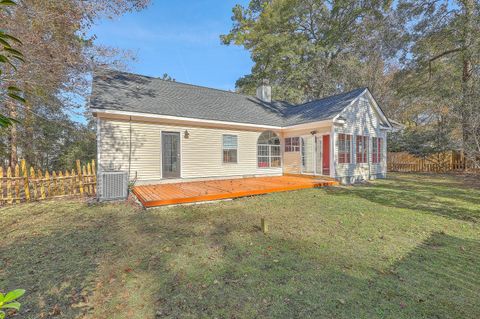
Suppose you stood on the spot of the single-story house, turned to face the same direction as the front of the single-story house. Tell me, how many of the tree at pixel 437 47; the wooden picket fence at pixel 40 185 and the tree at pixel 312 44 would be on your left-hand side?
1

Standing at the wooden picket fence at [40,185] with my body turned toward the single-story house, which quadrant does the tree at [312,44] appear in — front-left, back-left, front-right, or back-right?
front-left

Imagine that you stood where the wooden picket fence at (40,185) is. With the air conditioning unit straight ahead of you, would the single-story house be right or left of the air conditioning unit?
left
